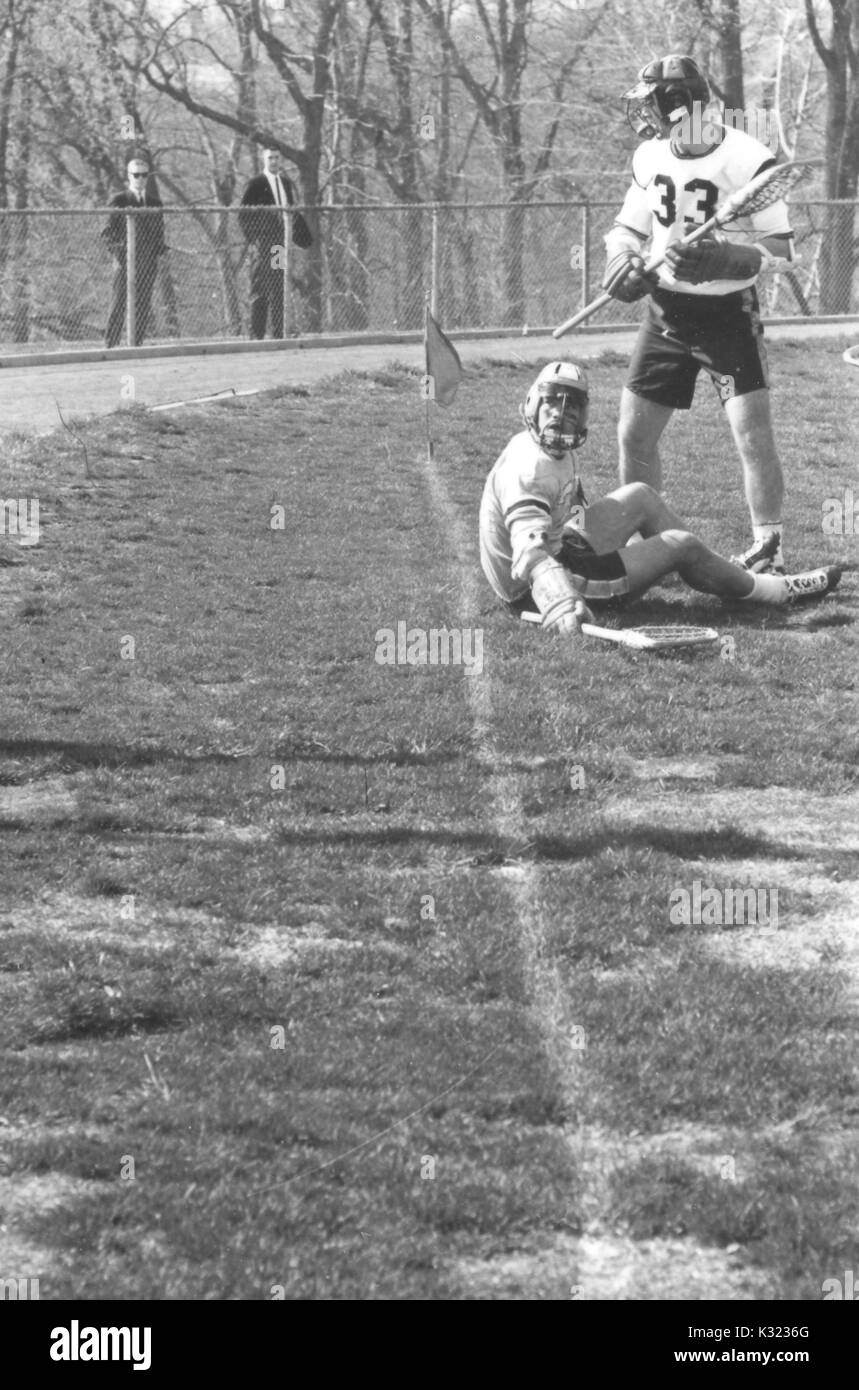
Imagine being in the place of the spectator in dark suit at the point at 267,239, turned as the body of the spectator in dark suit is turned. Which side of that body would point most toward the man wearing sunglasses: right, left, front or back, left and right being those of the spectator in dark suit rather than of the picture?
right

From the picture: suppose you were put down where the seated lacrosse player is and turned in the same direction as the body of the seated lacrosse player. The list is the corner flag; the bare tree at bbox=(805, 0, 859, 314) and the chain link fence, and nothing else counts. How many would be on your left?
3

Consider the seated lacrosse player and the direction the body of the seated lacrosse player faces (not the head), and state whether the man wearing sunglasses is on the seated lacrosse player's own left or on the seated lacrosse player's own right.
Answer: on the seated lacrosse player's own left

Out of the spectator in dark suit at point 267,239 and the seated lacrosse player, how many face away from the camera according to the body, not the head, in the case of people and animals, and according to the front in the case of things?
0

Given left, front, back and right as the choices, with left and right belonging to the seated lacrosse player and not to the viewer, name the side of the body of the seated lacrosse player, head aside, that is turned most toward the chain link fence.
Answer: left

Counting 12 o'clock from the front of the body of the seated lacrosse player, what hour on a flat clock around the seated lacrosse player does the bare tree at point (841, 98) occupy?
The bare tree is roughly at 9 o'clock from the seated lacrosse player.

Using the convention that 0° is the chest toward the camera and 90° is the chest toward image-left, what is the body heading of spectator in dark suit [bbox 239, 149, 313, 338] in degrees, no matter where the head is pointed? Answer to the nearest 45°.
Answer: approximately 315°

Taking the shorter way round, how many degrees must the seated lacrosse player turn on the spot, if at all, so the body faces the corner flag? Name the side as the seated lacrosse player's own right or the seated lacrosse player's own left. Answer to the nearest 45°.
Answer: approximately 90° to the seated lacrosse player's own left

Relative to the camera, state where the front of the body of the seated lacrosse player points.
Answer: to the viewer's right

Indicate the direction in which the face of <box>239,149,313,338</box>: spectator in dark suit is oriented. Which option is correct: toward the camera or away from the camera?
toward the camera

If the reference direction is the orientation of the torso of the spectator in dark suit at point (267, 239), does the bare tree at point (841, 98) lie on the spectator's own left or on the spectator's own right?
on the spectator's own left

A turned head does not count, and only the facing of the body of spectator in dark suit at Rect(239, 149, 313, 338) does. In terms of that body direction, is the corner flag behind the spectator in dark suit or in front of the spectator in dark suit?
in front
